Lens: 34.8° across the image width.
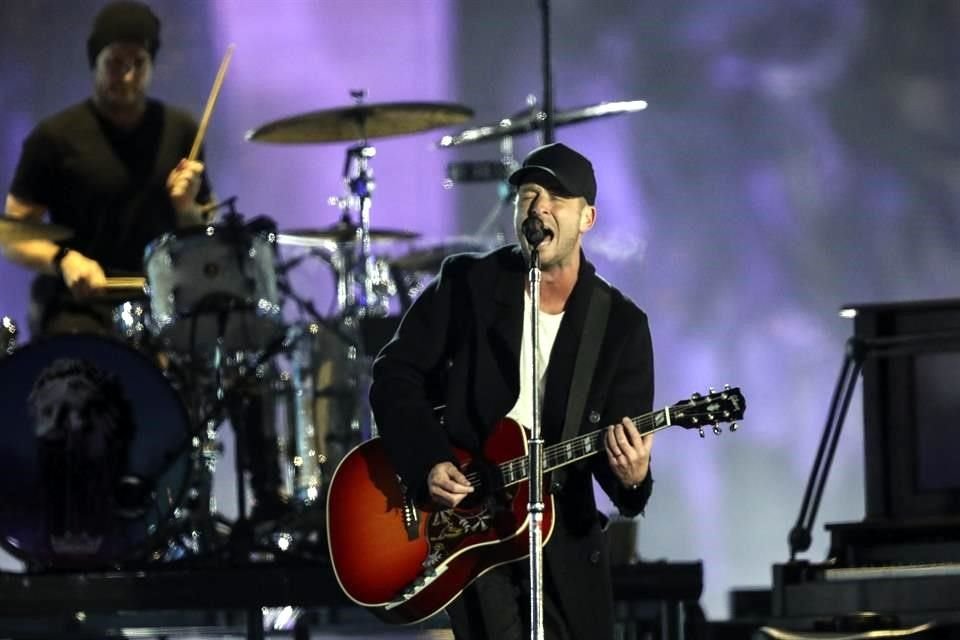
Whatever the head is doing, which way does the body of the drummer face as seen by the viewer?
toward the camera

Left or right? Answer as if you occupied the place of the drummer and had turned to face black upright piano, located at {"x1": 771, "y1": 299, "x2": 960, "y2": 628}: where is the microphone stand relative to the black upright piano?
right

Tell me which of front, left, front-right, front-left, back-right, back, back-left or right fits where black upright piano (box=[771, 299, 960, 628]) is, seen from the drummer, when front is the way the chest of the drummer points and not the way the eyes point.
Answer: front-left

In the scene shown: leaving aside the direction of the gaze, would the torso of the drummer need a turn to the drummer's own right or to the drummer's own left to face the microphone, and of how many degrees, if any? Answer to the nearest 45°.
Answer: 0° — they already face it

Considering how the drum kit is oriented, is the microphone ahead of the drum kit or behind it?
ahead
